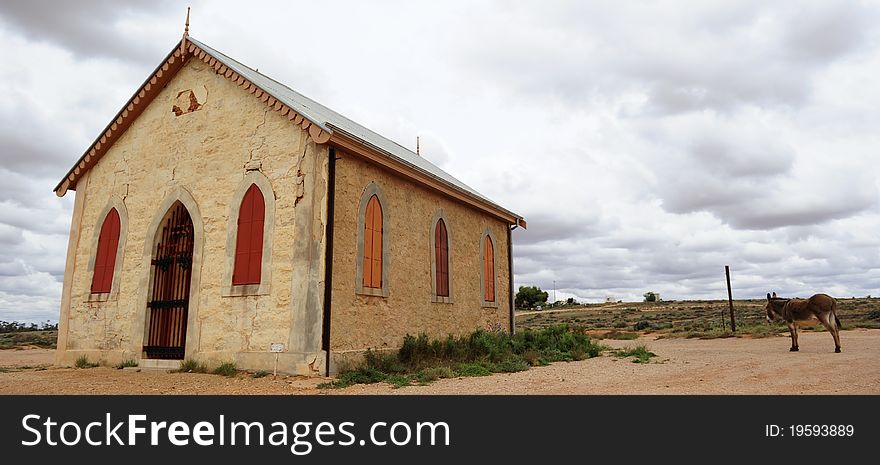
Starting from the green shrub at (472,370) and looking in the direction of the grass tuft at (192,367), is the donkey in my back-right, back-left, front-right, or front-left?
back-right

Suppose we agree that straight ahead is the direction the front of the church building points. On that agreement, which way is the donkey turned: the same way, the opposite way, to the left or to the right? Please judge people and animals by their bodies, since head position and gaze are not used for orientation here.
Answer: to the right

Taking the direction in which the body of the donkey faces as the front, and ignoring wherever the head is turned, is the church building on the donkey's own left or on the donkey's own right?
on the donkey's own left

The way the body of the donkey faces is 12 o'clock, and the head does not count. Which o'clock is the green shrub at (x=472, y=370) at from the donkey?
The green shrub is roughly at 10 o'clock from the donkey.

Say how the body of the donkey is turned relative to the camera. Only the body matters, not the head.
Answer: to the viewer's left

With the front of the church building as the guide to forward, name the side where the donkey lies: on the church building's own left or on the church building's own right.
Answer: on the church building's own left

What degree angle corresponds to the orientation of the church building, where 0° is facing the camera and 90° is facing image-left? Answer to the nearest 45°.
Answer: approximately 45°
